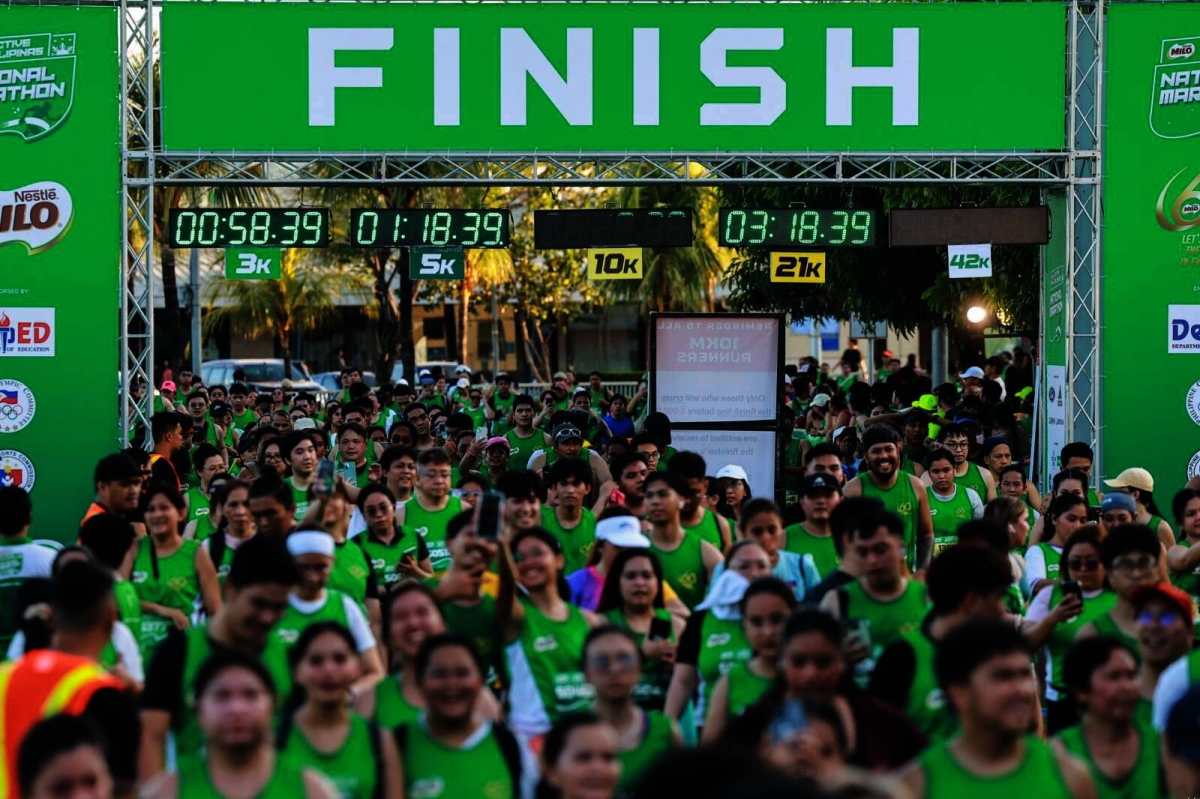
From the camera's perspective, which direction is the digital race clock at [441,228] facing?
toward the camera

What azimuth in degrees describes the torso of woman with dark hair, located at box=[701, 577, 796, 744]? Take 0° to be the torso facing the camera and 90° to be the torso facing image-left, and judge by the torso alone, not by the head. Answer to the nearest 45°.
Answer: approximately 315°

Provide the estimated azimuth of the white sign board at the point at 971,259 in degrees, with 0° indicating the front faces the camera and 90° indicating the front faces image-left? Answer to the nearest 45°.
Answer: approximately 0°

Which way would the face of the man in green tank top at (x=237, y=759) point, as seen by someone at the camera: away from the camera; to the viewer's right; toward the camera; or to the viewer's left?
toward the camera

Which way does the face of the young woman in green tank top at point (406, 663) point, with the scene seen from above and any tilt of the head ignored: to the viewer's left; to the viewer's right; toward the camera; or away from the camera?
toward the camera

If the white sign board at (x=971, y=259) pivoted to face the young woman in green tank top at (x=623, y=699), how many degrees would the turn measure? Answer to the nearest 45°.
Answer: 0° — it already faces them

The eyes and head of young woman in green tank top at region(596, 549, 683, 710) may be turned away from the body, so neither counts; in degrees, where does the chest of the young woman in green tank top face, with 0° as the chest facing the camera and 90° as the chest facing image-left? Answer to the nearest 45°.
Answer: approximately 0°

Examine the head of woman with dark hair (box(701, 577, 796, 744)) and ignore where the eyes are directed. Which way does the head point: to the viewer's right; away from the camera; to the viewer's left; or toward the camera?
toward the camera

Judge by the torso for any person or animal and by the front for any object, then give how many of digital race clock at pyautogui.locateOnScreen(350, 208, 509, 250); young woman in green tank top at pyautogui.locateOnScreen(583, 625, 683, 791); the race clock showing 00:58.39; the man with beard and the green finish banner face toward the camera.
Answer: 5

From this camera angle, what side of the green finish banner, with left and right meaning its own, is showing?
front

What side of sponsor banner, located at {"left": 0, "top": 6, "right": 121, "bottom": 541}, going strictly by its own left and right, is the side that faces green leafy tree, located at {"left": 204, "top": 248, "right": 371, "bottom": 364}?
back

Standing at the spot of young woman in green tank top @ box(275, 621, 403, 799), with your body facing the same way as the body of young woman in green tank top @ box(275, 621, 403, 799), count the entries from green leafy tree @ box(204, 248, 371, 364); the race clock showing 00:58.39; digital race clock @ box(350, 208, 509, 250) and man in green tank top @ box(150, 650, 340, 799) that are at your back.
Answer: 3

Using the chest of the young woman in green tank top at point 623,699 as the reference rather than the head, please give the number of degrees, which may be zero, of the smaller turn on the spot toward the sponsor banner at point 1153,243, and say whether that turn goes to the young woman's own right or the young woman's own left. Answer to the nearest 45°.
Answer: approximately 135° to the young woman's own left

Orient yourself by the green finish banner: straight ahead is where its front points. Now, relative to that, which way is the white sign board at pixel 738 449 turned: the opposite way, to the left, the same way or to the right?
the opposite way

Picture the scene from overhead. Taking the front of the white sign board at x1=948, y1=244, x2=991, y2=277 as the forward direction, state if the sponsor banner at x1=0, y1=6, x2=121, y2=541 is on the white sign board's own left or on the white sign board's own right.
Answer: on the white sign board's own right

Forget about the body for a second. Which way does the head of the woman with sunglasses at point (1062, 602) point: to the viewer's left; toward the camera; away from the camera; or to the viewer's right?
toward the camera
